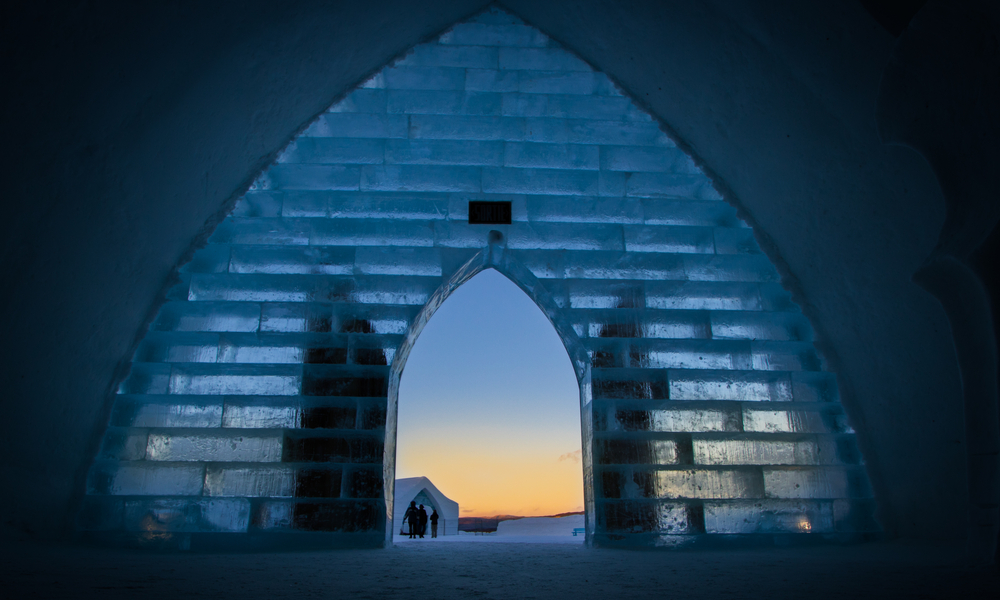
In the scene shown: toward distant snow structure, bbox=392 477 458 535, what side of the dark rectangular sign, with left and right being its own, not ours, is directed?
back

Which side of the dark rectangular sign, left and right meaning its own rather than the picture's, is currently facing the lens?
front
